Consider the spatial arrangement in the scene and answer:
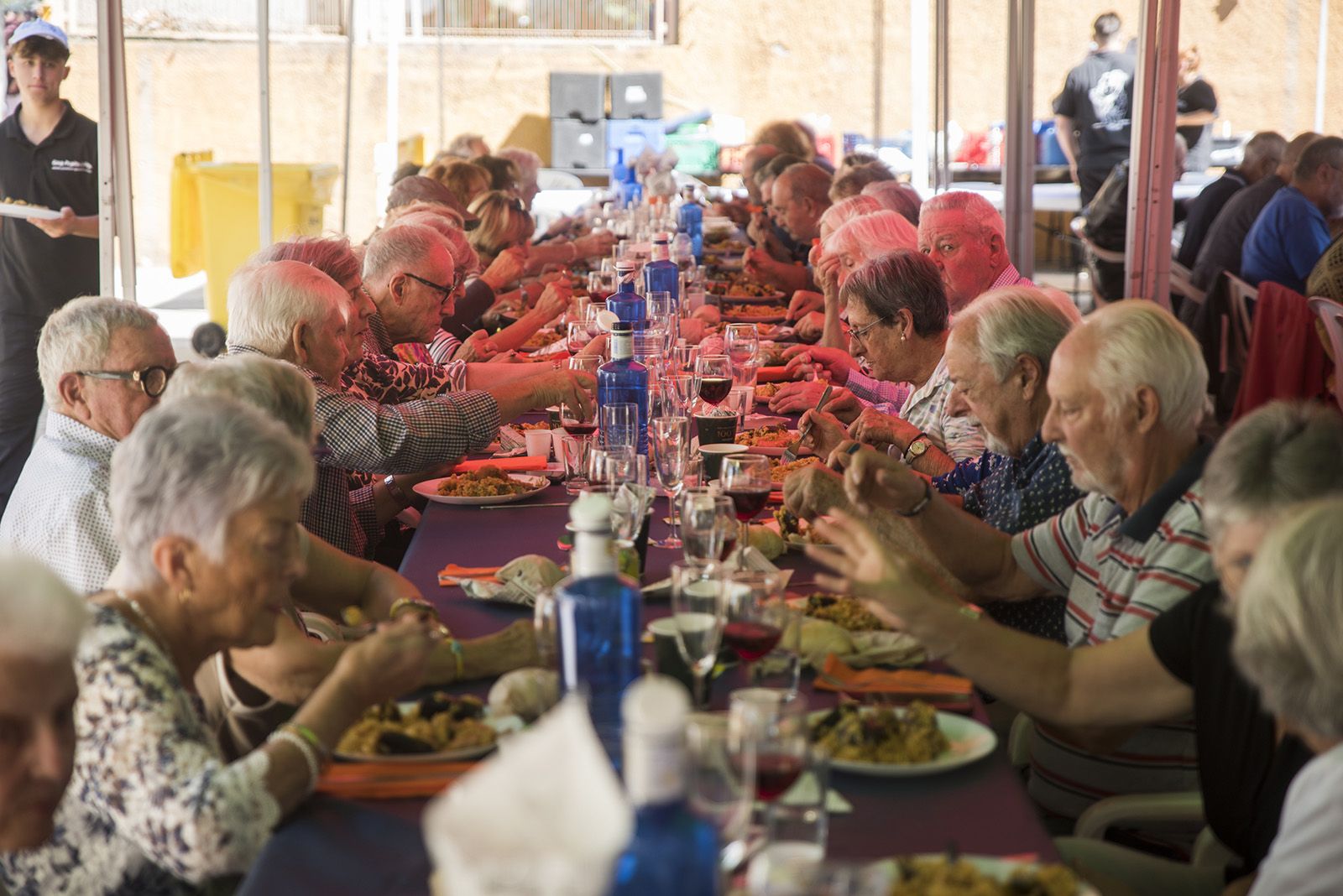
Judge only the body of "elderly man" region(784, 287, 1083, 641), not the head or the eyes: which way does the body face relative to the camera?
to the viewer's left

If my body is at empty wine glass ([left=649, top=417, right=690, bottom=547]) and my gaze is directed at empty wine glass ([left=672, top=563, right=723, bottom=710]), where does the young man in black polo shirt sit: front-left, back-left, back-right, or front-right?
back-right

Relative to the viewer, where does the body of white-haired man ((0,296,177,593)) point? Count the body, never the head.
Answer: to the viewer's right

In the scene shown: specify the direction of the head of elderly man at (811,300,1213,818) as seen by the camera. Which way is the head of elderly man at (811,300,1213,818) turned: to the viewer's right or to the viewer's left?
to the viewer's left

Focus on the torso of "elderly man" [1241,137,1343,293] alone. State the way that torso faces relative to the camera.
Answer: to the viewer's right

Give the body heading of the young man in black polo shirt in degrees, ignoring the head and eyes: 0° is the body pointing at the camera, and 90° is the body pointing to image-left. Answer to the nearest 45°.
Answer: approximately 0°

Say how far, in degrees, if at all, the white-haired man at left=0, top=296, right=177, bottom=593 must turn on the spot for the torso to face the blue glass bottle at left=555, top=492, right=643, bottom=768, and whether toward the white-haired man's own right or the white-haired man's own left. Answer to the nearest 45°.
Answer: approximately 90° to the white-haired man's own right

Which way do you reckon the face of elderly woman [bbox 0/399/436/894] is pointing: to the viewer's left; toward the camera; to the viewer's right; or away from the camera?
to the viewer's right

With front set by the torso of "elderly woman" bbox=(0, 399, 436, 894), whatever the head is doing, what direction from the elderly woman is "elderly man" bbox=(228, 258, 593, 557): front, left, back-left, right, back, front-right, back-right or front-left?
left

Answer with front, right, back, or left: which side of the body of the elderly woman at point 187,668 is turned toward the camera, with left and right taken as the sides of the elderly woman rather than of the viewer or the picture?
right

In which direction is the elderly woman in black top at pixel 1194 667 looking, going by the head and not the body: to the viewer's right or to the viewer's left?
to the viewer's left
